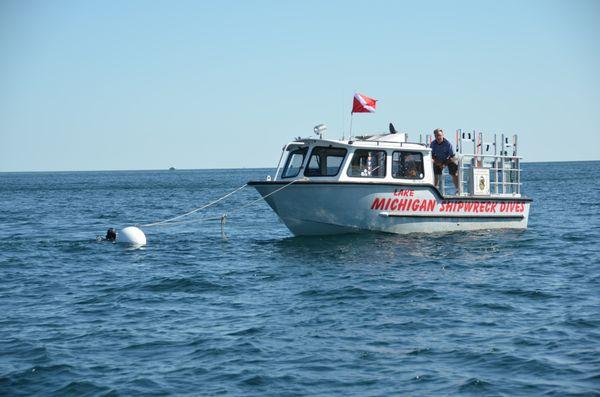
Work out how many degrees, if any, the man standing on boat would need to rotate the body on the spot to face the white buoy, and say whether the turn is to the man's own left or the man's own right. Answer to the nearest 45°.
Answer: approximately 90° to the man's own right

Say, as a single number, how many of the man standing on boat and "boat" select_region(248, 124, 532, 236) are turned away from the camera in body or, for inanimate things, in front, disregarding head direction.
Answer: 0

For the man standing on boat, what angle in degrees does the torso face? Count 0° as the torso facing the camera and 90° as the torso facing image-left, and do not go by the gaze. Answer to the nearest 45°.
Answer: approximately 0°

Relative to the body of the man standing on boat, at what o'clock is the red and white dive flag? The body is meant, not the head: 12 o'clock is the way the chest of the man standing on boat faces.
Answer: The red and white dive flag is roughly at 2 o'clock from the man standing on boat.
